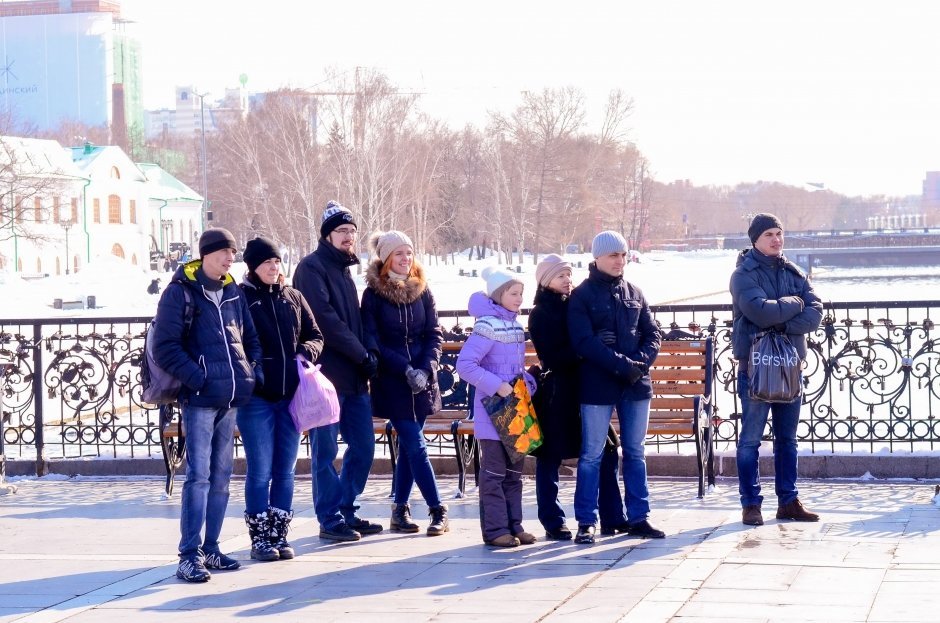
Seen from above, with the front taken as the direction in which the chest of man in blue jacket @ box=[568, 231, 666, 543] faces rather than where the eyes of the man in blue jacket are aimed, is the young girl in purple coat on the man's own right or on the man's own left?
on the man's own right

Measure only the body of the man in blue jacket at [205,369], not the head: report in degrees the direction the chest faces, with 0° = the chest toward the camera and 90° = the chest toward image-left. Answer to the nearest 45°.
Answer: approximately 315°

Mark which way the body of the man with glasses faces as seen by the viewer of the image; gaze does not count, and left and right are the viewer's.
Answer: facing the viewer and to the right of the viewer

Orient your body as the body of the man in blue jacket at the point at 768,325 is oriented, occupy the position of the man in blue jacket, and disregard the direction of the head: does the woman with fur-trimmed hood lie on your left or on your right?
on your right

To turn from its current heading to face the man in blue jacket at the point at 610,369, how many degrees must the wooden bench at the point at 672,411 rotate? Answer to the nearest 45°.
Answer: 0° — it already faces them

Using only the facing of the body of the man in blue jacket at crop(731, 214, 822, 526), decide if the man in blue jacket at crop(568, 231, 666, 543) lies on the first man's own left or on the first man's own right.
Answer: on the first man's own right
